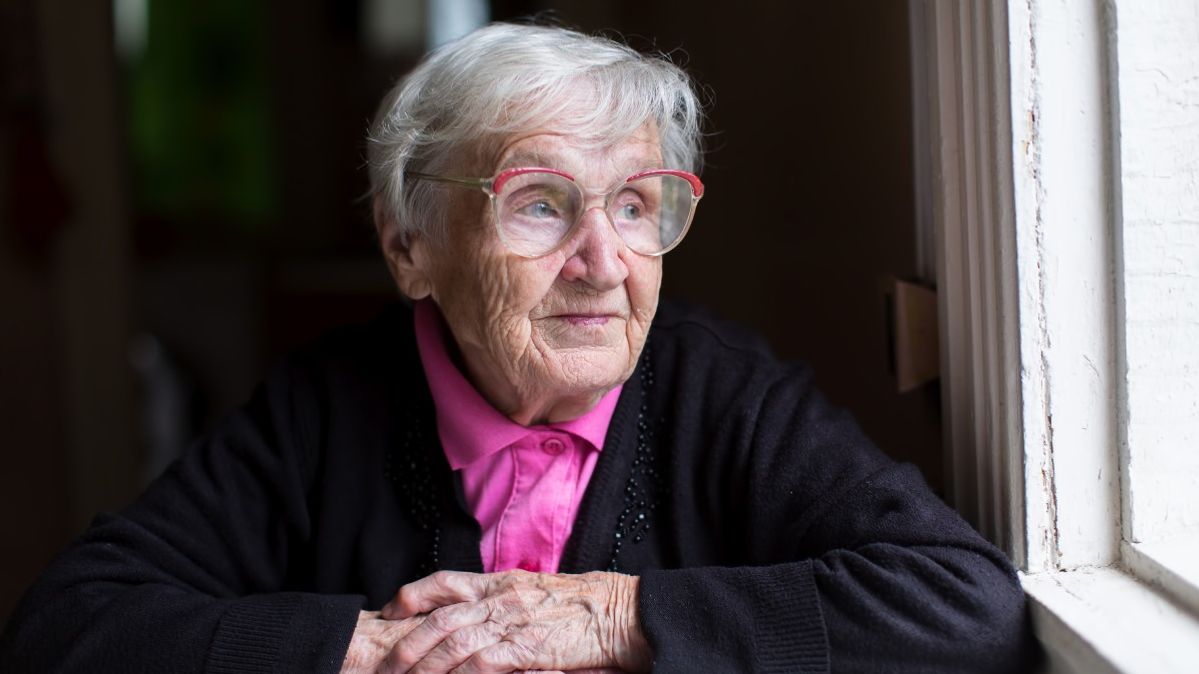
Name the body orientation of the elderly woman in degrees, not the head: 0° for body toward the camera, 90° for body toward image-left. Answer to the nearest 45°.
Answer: approximately 0°

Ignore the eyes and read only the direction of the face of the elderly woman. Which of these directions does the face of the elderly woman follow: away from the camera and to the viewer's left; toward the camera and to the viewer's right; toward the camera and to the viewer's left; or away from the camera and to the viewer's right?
toward the camera and to the viewer's right
